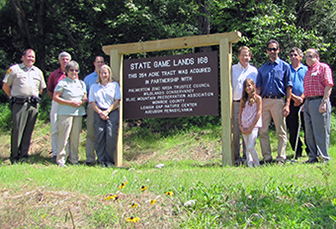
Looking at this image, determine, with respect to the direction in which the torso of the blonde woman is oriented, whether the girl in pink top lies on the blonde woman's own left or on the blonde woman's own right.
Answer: on the blonde woman's own left

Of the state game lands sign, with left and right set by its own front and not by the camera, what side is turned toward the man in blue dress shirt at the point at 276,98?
left

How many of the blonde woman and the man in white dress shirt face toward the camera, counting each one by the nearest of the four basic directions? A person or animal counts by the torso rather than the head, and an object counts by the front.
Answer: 2

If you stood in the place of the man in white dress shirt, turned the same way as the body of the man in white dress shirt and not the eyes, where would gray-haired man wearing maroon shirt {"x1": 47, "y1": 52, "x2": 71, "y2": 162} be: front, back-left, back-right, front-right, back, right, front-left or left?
right

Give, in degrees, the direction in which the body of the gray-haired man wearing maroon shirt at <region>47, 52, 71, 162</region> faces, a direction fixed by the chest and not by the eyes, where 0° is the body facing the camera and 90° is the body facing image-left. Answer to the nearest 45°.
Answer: approximately 315°

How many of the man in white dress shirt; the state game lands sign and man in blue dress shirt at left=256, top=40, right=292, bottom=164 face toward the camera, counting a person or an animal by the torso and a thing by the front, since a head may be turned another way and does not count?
3

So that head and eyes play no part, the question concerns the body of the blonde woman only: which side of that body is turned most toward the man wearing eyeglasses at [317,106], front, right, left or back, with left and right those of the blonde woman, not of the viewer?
left

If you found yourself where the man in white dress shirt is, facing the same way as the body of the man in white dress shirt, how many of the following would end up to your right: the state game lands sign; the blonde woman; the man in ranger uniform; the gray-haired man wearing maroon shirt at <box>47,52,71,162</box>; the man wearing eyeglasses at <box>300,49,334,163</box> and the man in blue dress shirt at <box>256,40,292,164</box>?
4

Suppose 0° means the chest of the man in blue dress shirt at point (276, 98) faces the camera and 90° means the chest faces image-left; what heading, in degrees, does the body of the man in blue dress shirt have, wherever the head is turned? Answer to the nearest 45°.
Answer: approximately 0°

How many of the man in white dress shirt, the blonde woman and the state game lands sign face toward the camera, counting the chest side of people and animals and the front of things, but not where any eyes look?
3

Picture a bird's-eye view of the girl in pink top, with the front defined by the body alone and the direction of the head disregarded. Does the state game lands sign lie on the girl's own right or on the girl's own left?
on the girl's own right
